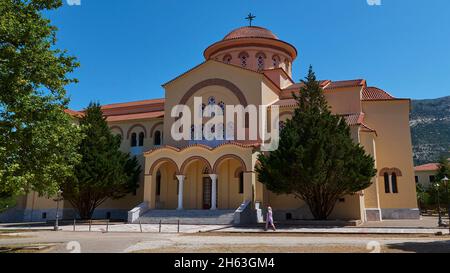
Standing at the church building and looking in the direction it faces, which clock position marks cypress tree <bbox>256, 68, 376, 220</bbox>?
The cypress tree is roughly at 11 o'clock from the church building.

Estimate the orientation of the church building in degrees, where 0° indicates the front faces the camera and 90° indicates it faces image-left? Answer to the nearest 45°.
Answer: approximately 0°

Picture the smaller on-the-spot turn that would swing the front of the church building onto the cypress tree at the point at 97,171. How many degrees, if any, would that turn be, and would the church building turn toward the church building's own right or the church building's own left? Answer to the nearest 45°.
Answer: approximately 90° to the church building's own right

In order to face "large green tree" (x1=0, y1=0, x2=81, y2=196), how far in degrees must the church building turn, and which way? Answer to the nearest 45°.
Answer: approximately 45° to its right

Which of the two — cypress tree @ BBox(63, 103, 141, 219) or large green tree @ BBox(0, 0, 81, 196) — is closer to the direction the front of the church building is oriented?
the large green tree

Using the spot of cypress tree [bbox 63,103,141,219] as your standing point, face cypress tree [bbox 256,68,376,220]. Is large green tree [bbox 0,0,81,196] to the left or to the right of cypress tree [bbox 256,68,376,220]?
right
